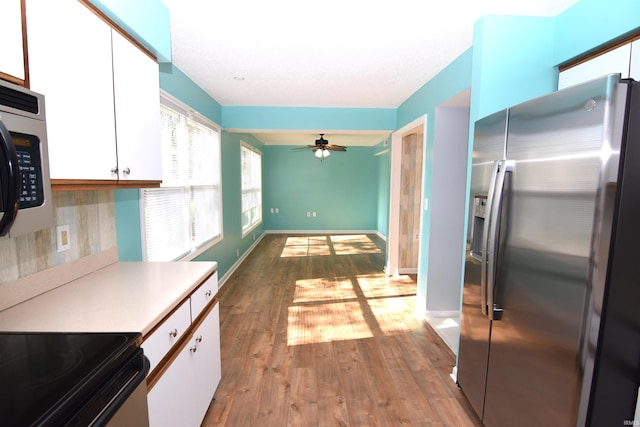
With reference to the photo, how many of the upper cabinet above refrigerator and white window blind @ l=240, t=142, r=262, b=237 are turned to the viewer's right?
1

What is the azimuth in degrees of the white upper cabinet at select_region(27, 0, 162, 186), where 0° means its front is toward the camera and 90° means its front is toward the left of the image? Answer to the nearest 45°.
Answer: approximately 315°

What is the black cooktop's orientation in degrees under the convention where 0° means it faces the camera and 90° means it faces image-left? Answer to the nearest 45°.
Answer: approximately 315°

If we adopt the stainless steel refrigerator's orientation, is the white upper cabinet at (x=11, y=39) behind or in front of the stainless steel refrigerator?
in front

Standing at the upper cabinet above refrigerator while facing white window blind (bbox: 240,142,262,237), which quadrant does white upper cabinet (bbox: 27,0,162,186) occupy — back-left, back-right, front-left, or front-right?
front-left

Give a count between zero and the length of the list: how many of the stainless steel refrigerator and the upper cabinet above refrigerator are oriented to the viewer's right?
0

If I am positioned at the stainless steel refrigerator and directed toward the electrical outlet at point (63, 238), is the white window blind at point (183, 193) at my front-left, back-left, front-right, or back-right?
front-right

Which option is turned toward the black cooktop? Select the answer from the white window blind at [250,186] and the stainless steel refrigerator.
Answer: the stainless steel refrigerator

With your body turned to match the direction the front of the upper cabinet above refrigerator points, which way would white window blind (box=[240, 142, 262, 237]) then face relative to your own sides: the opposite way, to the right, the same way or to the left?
the opposite way

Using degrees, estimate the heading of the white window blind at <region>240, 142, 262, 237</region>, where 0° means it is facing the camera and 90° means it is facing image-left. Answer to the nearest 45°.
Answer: approximately 270°

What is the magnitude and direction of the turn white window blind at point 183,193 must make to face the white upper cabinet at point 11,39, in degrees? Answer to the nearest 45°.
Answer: approximately 45° to its right

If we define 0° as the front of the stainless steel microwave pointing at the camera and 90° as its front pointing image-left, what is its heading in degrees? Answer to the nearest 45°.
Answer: approximately 315°

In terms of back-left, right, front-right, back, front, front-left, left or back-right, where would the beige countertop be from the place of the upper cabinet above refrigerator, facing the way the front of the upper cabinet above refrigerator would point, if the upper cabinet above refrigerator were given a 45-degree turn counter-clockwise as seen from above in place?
front-right

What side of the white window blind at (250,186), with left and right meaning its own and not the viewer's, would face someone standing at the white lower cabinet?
right

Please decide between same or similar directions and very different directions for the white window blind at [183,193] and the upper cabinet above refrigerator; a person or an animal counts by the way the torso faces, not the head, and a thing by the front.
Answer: very different directions

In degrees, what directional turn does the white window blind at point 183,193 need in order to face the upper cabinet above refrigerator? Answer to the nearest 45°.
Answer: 0° — it already faces it
